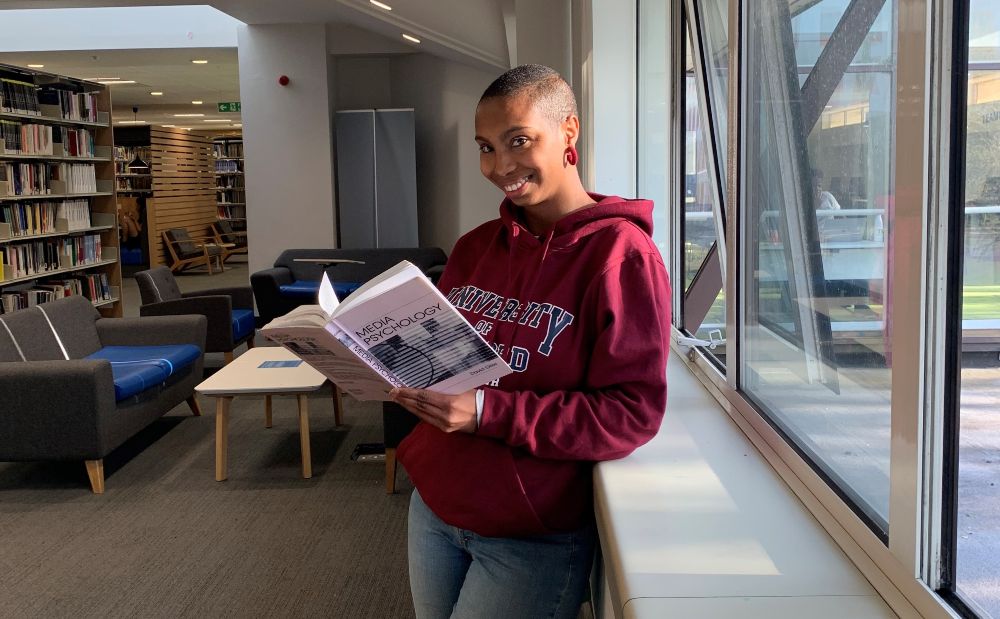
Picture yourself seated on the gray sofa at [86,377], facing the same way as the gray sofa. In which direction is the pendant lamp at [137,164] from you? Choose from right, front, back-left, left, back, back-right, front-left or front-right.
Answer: back-left

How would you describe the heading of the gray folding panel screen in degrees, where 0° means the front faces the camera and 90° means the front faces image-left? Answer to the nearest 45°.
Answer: approximately 0°

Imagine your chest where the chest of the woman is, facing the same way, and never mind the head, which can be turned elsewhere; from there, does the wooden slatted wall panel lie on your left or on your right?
on your right

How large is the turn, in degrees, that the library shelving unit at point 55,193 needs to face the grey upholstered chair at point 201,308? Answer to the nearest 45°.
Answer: approximately 45° to its right

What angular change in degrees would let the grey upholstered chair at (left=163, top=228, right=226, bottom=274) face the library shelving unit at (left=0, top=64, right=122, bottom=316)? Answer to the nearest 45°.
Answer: approximately 45° to its right

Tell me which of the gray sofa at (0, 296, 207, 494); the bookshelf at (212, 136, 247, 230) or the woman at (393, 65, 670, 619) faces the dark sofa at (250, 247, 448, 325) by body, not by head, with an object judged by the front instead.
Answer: the bookshelf

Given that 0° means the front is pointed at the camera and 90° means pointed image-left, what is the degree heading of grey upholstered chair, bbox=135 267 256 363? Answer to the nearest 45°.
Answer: approximately 315°

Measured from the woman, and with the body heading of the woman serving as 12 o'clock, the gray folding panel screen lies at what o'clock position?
The gray folding panel screen is roughly at 4 o'clock from the woman.

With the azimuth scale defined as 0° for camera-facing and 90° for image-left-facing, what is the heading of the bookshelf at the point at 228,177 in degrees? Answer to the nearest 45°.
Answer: approximately 0°

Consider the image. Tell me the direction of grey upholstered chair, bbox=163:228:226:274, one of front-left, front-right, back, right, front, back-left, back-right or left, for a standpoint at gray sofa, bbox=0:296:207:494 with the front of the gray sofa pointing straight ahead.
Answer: back-left
